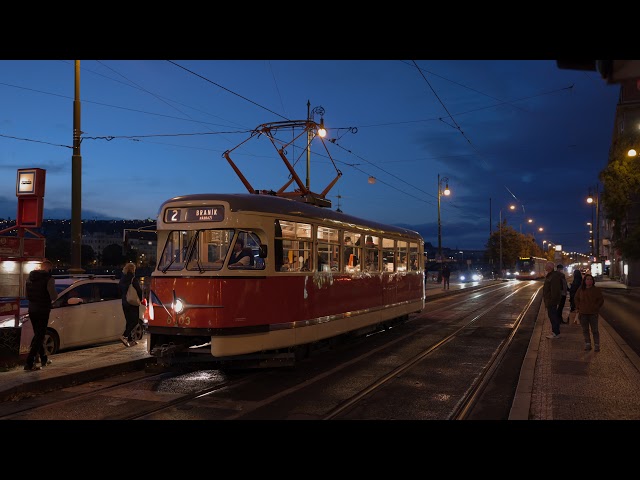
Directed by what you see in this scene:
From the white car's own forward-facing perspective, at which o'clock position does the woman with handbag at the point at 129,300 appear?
The woman with handbag is roughly at 8 o'clock from the white car.

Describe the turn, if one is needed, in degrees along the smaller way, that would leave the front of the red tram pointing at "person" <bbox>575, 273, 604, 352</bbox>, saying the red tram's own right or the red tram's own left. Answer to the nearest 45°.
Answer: approximately 135° to the red tram's own left

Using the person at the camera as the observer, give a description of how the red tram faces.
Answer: facing the viewer and to the left of the viewer

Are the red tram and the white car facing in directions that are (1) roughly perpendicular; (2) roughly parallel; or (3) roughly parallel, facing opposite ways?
roughly parallel

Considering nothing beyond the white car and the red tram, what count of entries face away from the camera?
0
